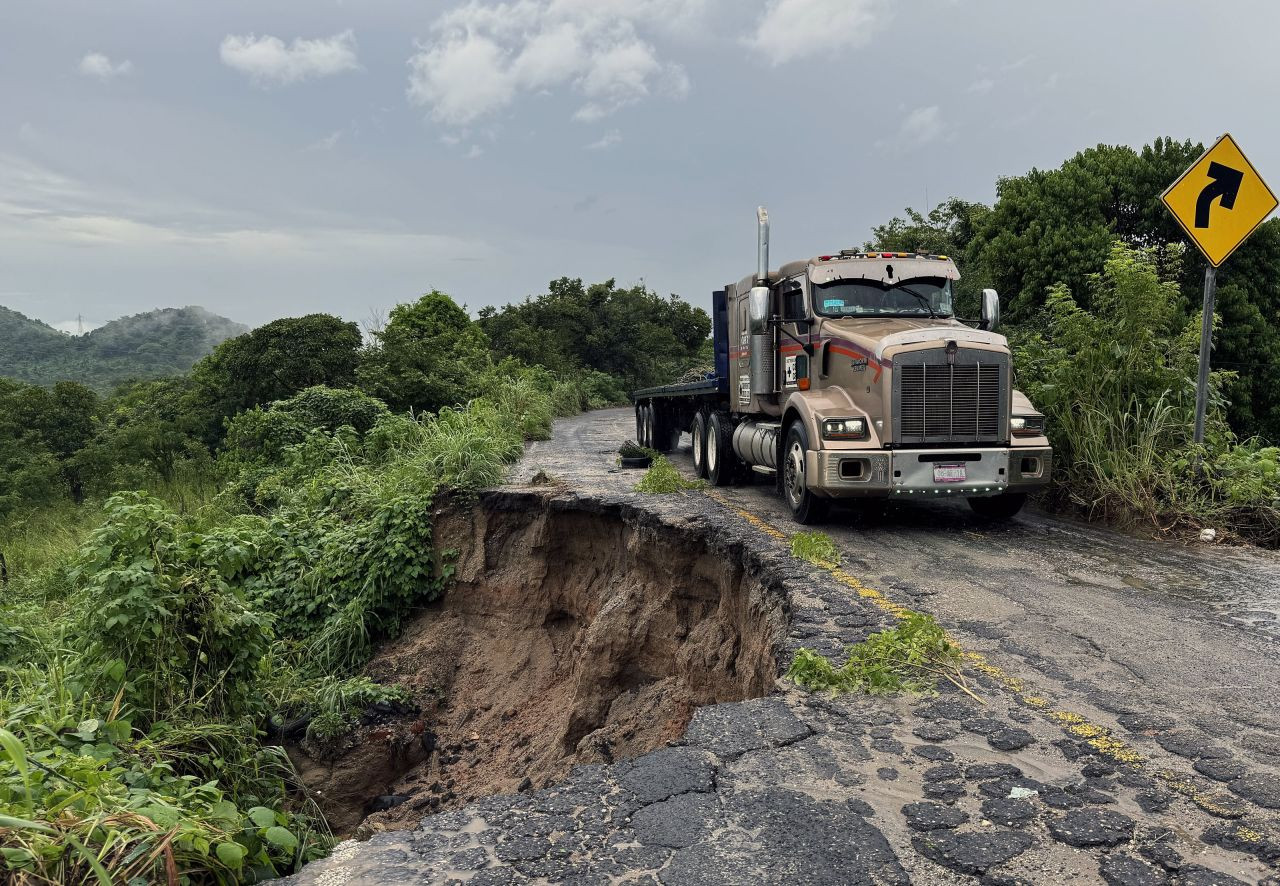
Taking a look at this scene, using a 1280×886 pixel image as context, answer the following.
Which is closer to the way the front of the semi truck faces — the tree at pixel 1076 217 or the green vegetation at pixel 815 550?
the green vegetation

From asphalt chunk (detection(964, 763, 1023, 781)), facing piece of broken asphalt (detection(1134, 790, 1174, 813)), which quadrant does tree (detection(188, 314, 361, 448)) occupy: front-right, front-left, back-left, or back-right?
back-left

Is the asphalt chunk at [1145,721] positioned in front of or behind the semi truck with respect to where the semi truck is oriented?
in front

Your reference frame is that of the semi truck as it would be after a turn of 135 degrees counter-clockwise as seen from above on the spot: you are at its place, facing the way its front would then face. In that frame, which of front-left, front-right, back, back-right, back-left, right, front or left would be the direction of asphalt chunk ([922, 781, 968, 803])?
back

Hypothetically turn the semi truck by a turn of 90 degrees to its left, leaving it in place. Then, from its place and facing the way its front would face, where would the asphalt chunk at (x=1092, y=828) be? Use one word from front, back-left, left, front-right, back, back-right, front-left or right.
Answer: back-right

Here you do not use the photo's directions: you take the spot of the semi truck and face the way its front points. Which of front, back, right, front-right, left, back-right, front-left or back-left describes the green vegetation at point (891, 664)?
front-right

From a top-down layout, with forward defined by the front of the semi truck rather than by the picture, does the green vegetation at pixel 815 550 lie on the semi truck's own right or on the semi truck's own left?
on the semi truck's own right

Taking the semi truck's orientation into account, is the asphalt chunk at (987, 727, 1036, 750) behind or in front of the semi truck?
in front

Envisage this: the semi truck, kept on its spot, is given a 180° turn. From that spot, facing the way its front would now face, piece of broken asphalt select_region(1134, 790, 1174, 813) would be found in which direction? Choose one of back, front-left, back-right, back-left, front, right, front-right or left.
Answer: back-left

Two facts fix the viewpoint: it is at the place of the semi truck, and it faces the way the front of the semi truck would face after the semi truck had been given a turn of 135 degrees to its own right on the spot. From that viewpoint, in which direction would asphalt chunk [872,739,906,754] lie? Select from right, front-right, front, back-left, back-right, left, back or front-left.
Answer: left

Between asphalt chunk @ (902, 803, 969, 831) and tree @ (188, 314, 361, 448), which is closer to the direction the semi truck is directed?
the asphalt chunk

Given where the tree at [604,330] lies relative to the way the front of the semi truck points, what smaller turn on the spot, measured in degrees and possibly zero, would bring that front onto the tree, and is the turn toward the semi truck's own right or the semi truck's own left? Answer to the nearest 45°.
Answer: approximately 135° to the semi truck's own left

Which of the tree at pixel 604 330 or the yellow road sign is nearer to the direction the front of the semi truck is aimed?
the yellow road sign

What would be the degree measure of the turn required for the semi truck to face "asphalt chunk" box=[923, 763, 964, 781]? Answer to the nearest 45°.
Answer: approximately 45° to its right

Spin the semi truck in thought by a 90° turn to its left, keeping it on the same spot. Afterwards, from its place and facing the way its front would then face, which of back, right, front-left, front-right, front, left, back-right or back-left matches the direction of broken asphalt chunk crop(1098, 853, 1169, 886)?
back-right

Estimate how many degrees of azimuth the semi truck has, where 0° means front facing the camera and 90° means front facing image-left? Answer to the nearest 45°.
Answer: approximately 315°

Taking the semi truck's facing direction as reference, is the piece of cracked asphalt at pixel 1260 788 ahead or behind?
ahead
